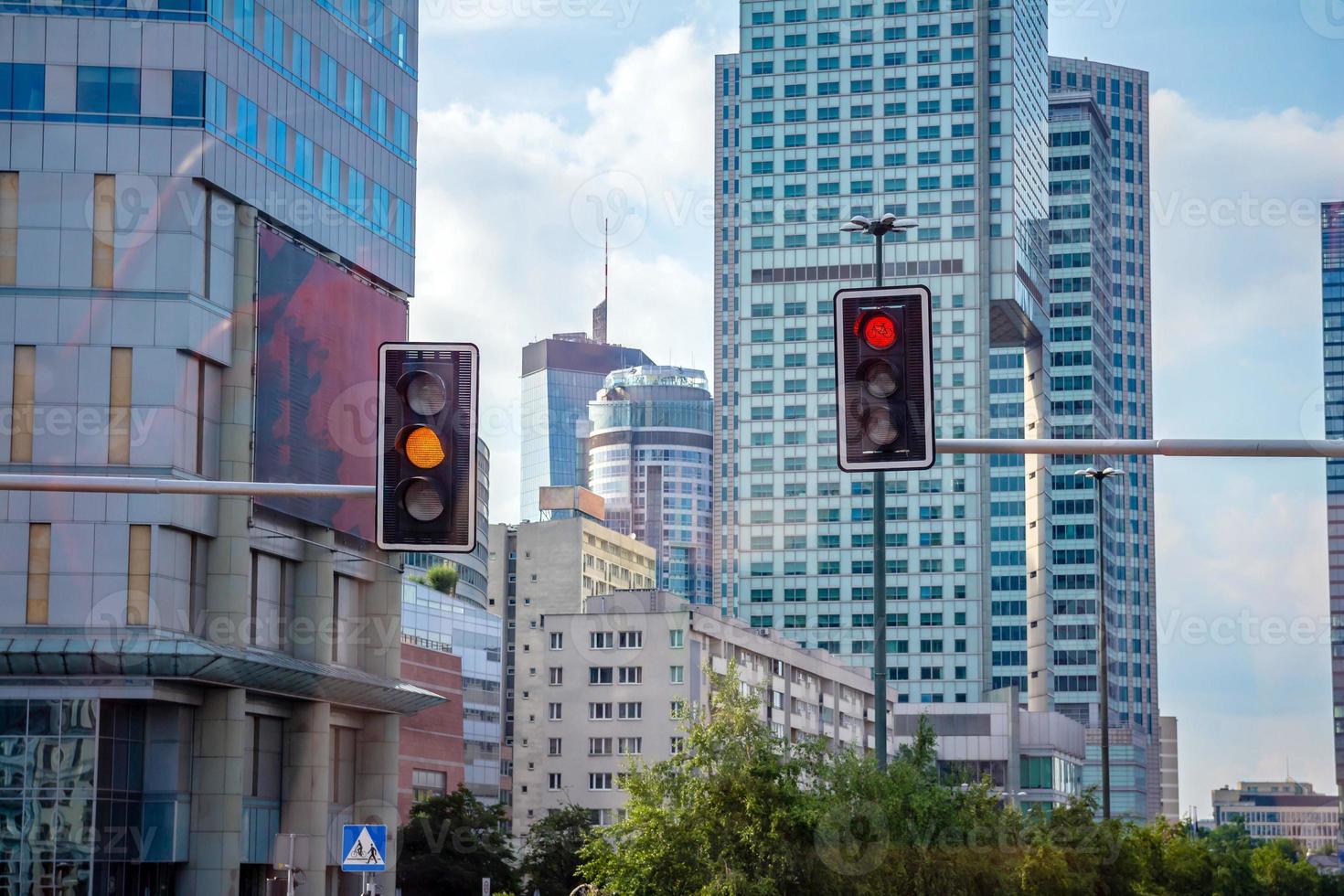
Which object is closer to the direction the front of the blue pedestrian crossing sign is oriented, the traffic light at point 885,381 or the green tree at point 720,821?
the traffic light

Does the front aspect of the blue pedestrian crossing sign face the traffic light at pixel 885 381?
yes

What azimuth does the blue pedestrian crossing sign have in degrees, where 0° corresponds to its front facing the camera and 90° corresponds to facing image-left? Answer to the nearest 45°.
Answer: approximately 0°

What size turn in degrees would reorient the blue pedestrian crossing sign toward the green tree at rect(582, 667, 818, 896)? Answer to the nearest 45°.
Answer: approximately 135° to its left

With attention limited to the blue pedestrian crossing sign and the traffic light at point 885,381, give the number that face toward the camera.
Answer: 2

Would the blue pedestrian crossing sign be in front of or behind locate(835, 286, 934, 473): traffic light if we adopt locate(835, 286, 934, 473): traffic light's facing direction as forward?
behind

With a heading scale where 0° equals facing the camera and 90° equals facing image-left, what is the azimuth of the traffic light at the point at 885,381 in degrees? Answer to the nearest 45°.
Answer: approximately 0°
